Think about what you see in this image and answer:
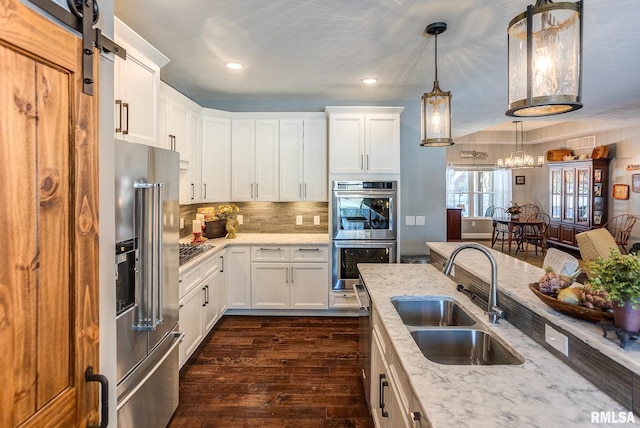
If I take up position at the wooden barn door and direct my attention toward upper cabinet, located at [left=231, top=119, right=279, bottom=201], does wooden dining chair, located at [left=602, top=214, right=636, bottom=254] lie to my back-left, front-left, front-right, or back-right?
front-right

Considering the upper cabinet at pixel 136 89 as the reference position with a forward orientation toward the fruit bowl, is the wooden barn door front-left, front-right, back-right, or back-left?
front-right

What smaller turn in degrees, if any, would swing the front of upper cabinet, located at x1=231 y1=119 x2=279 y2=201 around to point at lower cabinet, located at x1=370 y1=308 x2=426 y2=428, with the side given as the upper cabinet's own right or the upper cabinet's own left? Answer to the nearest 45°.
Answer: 0° — it already faces it

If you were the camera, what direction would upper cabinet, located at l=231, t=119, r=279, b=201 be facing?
facing the viewer

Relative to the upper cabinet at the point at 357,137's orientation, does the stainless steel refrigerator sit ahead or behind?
ahead

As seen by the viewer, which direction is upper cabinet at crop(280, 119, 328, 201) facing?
toward the camera

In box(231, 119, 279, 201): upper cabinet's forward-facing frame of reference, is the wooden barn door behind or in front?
in front

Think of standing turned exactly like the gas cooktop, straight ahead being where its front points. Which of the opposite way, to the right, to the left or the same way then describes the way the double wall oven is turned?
to the right

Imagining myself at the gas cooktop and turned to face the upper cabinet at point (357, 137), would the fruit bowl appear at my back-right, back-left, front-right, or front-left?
front-right

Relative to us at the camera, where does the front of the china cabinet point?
facing the viewer and to the left of the viewer

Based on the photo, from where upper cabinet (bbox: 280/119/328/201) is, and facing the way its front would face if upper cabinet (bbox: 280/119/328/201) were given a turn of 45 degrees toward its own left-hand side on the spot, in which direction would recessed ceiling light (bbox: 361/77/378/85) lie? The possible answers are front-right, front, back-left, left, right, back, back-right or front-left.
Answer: front

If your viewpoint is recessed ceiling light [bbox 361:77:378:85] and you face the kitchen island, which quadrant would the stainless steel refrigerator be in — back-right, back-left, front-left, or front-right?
front-right

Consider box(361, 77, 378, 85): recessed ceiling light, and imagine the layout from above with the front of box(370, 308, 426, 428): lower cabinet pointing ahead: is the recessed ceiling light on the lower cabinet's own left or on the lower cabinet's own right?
on the lower cabinet's own right

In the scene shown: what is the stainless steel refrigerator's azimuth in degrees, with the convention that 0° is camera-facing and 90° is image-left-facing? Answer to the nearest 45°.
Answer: approximately 315°

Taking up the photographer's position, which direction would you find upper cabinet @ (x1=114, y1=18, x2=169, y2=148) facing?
facing the viewer and to the right of the viewer

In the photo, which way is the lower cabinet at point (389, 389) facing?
to the viewer's left

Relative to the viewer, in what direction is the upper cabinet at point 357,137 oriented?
toward the camera

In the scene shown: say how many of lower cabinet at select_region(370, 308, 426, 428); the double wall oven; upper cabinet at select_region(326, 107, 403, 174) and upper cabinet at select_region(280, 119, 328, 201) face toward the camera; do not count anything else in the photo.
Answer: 3
